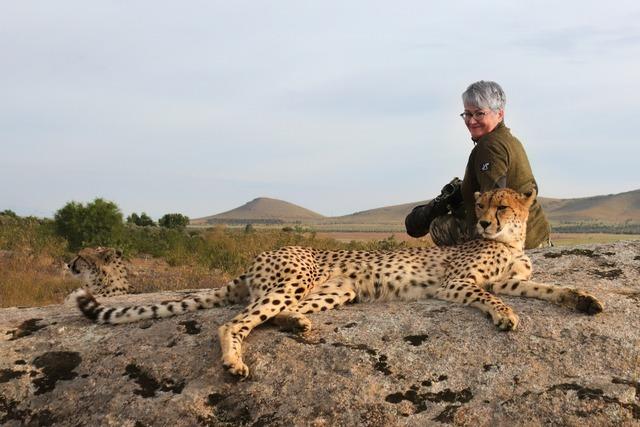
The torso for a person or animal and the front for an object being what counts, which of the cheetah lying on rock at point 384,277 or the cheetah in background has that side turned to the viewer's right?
the cheetah lying on rock

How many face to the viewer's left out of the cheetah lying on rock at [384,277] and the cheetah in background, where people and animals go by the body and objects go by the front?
1

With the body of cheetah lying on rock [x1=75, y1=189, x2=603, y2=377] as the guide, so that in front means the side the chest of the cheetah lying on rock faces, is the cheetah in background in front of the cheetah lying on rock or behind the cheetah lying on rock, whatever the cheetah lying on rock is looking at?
behind

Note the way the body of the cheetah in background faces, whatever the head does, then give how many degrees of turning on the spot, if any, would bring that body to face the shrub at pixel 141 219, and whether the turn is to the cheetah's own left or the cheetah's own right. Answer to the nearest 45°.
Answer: approximately 90° to the cheetah's own right

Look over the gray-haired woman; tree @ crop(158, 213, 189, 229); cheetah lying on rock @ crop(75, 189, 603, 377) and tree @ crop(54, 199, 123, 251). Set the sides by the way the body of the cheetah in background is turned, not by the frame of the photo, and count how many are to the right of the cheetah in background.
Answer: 2

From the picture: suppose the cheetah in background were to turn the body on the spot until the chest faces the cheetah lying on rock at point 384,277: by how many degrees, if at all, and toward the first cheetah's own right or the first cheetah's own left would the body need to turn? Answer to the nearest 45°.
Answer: approximately 135° to the first cheetah's own left

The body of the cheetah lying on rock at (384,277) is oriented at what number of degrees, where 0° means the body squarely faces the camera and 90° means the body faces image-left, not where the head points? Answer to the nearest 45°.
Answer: approximately 270°

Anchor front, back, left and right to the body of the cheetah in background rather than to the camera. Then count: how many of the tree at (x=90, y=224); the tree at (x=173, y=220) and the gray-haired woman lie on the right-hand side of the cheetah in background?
2

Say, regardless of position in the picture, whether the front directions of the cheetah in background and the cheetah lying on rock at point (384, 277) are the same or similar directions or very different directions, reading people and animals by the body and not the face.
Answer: very different directions

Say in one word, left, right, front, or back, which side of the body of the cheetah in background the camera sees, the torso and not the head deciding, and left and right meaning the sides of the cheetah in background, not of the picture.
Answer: left
